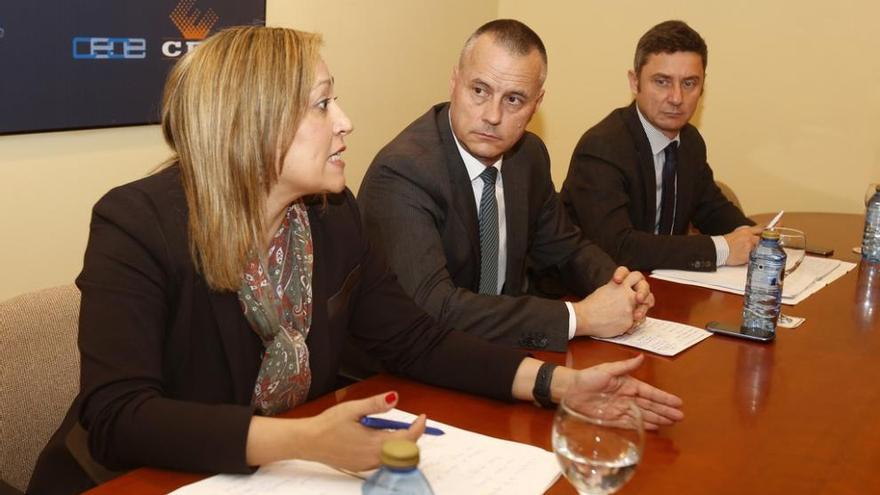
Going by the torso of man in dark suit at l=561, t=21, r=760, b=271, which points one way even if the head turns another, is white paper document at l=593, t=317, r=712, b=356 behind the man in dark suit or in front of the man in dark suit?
in front

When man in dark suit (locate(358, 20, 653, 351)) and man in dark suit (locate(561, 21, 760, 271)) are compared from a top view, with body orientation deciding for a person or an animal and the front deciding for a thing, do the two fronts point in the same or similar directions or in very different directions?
same or similar directions

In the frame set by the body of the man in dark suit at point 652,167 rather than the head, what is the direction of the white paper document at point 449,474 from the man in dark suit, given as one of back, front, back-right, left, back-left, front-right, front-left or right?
front-right

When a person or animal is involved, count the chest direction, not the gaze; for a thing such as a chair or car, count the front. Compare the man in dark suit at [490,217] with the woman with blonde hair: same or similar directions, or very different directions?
same or similar directions

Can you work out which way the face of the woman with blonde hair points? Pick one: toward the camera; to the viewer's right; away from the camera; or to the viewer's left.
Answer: to the viewer's right

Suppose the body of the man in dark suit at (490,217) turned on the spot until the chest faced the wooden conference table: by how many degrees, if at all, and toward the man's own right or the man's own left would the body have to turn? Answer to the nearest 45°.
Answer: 0° — they already face it

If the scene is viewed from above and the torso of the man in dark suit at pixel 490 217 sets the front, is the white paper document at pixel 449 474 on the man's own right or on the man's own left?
on the man's own right

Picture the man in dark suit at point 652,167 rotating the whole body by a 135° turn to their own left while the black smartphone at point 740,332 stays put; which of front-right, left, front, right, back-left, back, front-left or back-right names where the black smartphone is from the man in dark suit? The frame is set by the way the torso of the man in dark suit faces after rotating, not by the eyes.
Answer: back

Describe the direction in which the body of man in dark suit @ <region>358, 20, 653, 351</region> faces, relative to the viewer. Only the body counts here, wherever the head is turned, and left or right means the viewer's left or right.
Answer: facing the viewer and to the right of the viewer

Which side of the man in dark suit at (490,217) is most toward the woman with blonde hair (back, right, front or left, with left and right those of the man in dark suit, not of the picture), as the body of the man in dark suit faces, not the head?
right

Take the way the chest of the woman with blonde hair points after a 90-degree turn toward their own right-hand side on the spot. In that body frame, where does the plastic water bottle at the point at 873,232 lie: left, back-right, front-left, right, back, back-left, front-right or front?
back

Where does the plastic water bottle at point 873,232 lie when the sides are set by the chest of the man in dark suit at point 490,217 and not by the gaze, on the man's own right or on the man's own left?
on the man's own left

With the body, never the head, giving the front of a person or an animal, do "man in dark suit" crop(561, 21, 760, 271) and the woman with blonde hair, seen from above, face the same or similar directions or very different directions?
same or similar directions

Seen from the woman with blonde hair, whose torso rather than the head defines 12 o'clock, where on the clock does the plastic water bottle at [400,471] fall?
The plastic water bottle is roughly at 1 o'clock from the woman with blonde hair.

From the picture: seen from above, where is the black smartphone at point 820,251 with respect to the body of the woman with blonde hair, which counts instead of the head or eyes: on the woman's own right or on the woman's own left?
on the woman's own left
